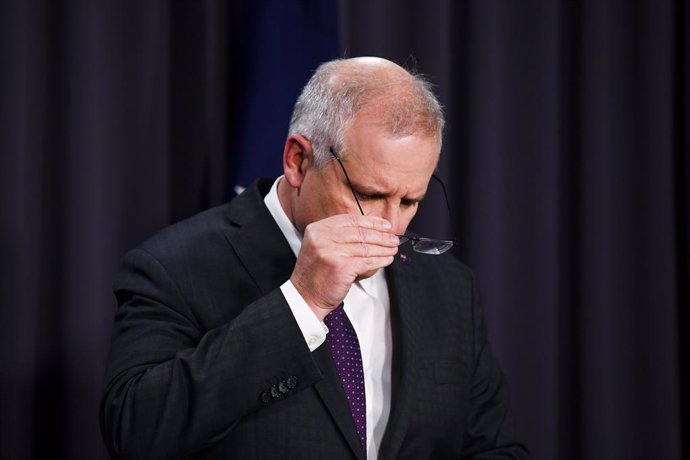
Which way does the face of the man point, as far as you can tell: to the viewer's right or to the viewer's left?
to the viewer's right

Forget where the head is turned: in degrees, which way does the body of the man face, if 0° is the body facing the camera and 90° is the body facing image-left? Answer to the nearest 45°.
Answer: approximately 315°
